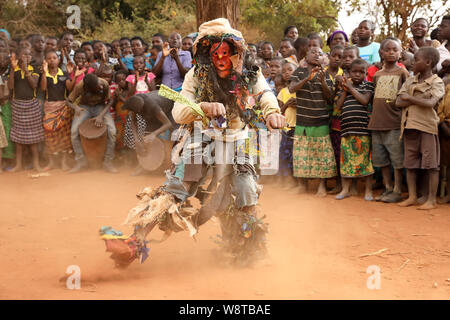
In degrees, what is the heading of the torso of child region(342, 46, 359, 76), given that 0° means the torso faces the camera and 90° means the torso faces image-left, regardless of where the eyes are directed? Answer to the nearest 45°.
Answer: approximately 45°

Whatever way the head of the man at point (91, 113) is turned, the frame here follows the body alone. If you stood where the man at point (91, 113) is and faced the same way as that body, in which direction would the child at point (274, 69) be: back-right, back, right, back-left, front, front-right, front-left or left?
front-left

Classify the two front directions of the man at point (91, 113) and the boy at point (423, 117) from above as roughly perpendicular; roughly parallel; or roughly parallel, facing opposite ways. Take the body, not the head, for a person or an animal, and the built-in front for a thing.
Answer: roughly perpendicular

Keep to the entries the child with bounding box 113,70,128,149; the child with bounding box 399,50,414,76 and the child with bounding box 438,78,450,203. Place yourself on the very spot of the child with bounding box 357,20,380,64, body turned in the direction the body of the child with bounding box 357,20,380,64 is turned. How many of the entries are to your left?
2

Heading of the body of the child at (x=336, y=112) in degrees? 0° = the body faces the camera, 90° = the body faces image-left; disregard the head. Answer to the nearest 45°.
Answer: approximately 45°

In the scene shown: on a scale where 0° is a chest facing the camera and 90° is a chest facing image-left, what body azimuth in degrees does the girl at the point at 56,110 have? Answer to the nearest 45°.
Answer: approximately 0°

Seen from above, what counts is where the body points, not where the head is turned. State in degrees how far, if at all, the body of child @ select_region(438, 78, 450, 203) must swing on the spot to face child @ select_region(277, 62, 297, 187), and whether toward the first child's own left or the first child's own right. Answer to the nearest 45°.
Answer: approximately 45° to the first child's own right

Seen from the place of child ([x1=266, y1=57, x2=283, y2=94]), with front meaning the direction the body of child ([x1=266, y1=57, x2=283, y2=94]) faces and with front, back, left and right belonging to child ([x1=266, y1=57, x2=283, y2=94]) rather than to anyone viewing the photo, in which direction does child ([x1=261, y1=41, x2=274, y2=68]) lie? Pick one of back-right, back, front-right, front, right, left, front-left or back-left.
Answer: back-right

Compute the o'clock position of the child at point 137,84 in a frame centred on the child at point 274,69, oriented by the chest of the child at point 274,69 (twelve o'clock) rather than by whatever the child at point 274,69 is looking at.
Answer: the child at point 137,84 is roughly at 2 o'clock from the child at point 274,69.
